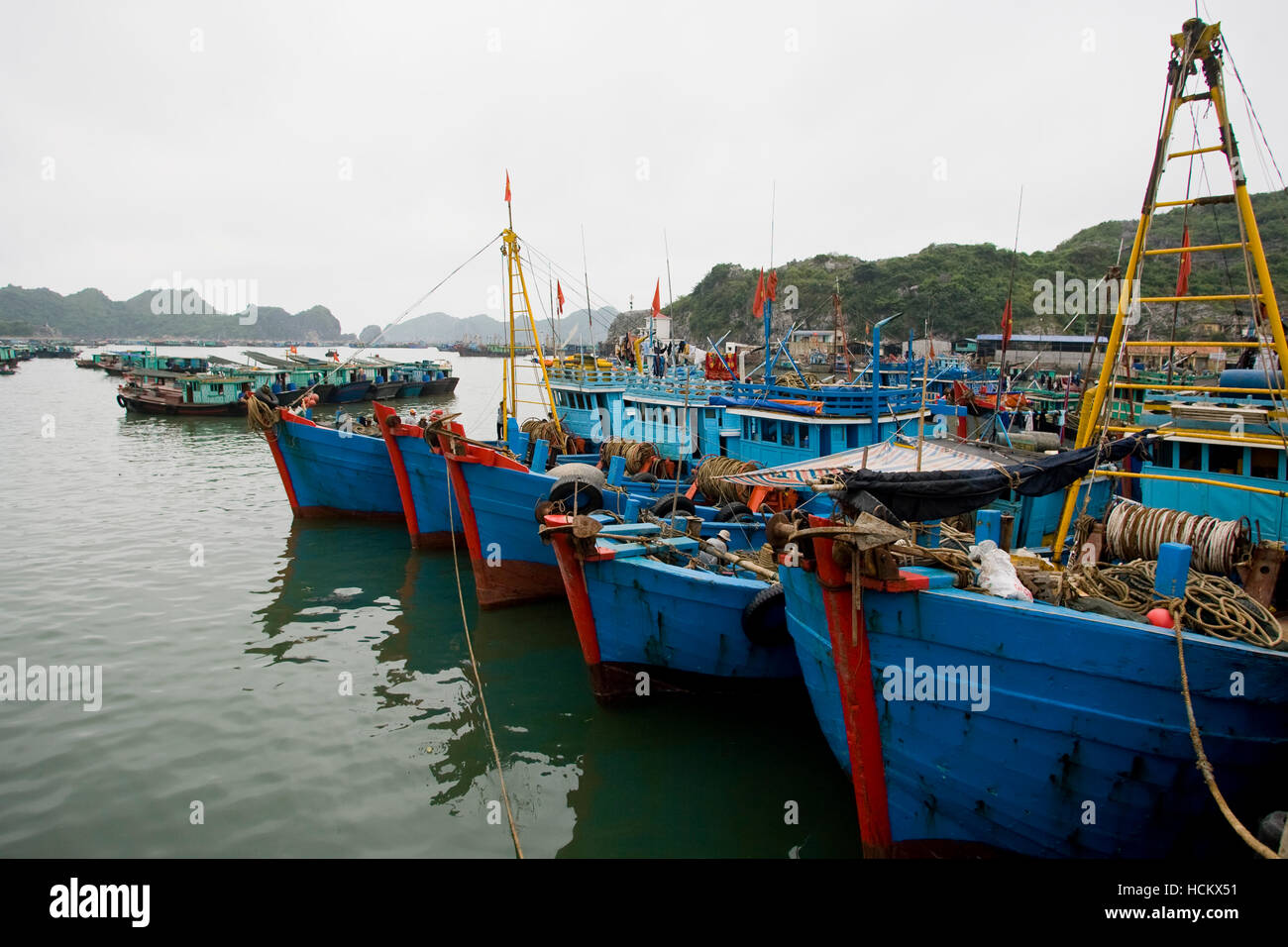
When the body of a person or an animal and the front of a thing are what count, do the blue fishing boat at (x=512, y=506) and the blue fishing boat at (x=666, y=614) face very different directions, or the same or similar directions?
same or similar directions

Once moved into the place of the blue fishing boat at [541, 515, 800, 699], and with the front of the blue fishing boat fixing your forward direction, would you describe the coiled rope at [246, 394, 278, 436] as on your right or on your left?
on your right

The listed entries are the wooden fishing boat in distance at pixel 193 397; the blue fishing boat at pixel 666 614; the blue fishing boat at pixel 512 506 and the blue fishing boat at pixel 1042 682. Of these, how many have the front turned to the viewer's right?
0

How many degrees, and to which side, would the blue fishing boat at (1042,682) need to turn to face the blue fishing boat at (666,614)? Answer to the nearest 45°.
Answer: approximately 90° to its right

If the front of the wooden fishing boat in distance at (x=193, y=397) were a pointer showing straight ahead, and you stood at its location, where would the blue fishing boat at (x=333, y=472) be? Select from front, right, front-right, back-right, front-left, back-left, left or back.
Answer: left

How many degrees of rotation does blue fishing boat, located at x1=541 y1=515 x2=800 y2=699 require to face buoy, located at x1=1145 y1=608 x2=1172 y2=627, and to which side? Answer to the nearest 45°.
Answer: approximately 90° to its left

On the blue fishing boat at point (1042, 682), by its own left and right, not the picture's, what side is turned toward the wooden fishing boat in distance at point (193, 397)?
right

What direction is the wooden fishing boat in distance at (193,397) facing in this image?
to the viewer's left

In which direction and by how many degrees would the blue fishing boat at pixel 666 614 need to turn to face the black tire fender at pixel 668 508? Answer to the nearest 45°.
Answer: approximately 135° to its right

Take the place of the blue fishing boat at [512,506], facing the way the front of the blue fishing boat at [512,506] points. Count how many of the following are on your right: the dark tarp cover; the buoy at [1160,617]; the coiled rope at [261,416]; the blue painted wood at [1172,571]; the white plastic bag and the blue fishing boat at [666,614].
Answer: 1

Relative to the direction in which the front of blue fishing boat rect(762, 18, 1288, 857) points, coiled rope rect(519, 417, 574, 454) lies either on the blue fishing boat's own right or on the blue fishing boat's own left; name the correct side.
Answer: on the blue fishing boat's own right
